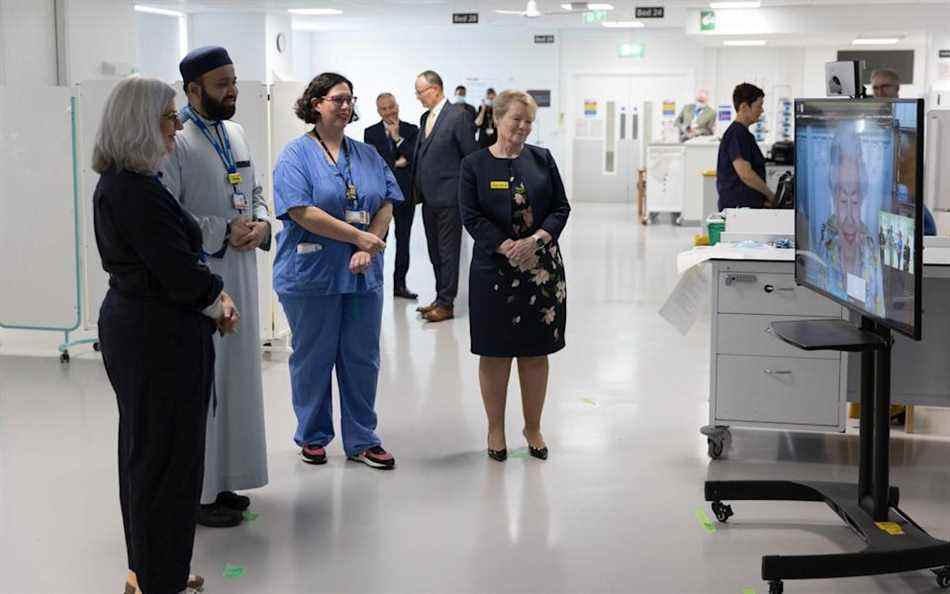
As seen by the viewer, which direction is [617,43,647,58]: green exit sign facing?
toward the camera

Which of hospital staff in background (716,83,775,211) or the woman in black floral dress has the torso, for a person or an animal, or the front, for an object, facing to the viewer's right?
the hospital staff in background

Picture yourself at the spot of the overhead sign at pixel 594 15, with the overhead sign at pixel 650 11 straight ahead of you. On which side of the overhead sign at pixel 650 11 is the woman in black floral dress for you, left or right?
right

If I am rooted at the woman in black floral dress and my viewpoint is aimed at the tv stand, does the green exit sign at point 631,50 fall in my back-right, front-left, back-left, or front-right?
back-left

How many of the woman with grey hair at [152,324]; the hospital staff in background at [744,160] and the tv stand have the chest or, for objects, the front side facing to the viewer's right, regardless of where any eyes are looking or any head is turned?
2

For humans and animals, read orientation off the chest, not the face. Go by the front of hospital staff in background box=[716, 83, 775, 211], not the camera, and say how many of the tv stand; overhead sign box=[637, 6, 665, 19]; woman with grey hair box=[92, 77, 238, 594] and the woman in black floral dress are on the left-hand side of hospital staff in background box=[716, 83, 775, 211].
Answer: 1

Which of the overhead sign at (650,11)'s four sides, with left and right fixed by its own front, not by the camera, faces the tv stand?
front

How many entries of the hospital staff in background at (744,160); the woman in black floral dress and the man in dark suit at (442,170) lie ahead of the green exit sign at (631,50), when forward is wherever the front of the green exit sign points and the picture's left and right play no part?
3

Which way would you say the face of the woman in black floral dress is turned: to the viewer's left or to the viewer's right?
to the viewer's right

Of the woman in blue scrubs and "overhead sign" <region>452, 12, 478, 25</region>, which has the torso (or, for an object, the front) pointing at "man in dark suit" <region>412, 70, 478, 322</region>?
the overhead sign

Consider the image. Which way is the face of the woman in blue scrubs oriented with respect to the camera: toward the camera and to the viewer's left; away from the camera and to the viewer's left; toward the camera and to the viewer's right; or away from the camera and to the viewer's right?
toward the camera and to the viewer's right

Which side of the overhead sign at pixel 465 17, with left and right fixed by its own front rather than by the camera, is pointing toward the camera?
front

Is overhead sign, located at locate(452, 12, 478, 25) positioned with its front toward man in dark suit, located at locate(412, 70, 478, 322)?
yes

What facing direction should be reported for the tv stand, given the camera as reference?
facing the viewer and to the left of the viewer

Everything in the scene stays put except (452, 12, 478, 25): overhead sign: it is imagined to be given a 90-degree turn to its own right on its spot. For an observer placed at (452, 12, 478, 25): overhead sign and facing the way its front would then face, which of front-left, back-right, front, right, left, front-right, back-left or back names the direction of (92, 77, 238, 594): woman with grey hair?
left

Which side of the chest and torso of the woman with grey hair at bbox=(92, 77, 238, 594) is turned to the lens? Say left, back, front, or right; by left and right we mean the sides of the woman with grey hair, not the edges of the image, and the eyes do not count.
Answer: right

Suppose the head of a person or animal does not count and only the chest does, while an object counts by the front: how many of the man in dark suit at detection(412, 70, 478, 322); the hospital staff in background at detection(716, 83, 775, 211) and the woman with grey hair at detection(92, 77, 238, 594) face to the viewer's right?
2
